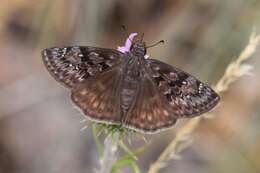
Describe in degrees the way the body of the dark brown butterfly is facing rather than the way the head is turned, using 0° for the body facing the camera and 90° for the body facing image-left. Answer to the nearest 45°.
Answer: approximately 180°
